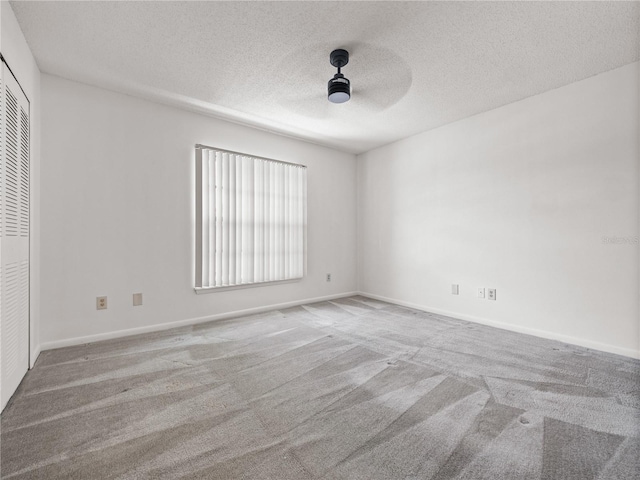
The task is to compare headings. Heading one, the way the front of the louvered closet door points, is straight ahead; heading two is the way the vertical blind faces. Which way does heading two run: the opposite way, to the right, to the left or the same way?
to the right

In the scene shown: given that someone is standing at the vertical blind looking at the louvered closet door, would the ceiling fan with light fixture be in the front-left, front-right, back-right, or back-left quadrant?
front-left

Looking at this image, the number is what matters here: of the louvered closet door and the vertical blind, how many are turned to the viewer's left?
0

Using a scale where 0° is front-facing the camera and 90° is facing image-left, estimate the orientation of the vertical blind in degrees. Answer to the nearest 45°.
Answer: approximately 315°

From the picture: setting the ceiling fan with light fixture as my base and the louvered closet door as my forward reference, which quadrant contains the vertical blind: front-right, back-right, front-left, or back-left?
front-right

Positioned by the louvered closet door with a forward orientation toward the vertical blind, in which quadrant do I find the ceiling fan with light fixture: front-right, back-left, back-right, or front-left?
front-right

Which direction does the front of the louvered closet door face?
to the viewer's right

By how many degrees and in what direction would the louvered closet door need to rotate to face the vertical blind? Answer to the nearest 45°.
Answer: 0° — it already faces it

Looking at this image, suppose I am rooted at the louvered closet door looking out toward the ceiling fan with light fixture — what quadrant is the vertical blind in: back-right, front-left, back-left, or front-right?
front-left

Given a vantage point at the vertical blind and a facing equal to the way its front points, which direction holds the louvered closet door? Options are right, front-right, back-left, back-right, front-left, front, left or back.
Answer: right

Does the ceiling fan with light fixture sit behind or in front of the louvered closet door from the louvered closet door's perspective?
in front
